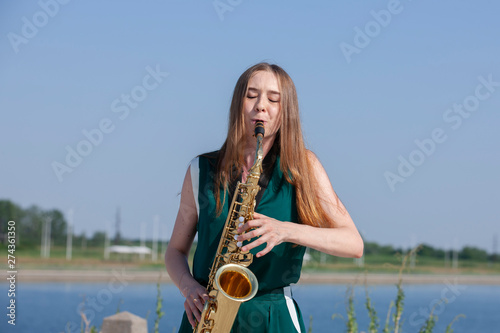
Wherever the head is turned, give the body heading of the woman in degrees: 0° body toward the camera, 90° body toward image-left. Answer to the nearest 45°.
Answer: approximately 0°
